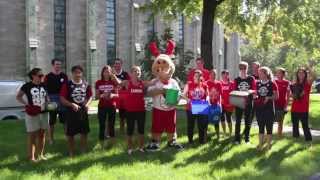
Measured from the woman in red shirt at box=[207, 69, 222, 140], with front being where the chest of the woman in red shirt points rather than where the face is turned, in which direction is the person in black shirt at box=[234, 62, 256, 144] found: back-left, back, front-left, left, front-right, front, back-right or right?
left

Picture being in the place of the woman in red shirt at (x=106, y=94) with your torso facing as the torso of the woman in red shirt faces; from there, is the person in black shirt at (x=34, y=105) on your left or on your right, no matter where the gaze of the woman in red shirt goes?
on your right

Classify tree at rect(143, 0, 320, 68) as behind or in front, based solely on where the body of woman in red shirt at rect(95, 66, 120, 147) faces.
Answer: behind

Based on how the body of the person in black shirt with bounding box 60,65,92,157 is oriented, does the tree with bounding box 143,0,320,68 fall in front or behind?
behind

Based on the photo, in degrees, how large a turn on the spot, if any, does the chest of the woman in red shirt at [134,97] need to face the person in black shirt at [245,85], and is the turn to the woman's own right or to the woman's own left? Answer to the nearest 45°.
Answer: approximately 135° to the woman's own left

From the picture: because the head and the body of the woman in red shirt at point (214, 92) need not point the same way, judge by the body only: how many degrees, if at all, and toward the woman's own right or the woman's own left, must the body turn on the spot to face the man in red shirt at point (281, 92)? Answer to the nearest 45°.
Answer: approximately 135° to the woman's own left

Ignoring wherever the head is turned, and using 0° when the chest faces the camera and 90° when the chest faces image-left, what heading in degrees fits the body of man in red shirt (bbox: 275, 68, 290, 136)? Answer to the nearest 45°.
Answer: approximately 45°

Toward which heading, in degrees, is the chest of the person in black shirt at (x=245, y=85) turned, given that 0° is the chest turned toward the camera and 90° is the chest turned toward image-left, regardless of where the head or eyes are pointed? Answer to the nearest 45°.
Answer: approximately 0°
